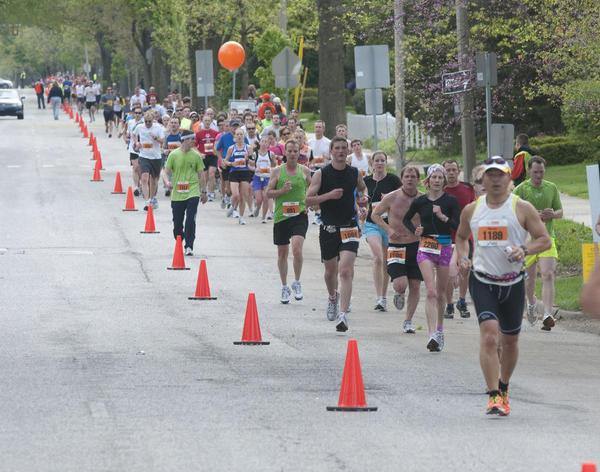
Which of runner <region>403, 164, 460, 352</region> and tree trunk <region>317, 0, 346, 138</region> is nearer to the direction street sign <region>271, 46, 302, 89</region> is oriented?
the tree trunk

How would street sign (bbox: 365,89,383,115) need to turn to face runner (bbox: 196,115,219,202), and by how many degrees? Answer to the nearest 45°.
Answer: approximately 45° to its left

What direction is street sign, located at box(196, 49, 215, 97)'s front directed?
away from the camera

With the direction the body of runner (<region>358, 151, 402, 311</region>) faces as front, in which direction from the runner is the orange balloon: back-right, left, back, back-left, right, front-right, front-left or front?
back

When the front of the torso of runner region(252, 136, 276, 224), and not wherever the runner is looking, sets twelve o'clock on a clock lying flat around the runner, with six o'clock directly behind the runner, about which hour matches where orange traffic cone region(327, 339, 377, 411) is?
The orange traffic cone is roughly at 12 o'clock from the runner.

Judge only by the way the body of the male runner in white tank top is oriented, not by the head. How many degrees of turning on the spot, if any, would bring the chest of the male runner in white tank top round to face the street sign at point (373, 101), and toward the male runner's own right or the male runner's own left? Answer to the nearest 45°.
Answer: approximately 180°

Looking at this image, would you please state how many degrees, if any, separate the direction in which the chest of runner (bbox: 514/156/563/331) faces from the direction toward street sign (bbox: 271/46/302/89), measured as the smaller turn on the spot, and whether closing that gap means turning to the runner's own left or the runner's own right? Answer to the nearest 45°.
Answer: approximately 180°

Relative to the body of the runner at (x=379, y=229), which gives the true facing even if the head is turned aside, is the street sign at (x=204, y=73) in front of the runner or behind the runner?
behind

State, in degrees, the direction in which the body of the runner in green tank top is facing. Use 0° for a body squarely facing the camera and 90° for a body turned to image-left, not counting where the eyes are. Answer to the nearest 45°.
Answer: approximately 0°

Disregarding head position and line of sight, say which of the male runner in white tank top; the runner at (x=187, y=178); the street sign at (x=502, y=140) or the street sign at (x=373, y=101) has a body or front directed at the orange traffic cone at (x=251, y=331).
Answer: the runner

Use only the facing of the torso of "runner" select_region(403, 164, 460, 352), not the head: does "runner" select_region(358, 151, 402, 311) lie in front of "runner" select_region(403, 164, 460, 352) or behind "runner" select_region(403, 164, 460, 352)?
behind
